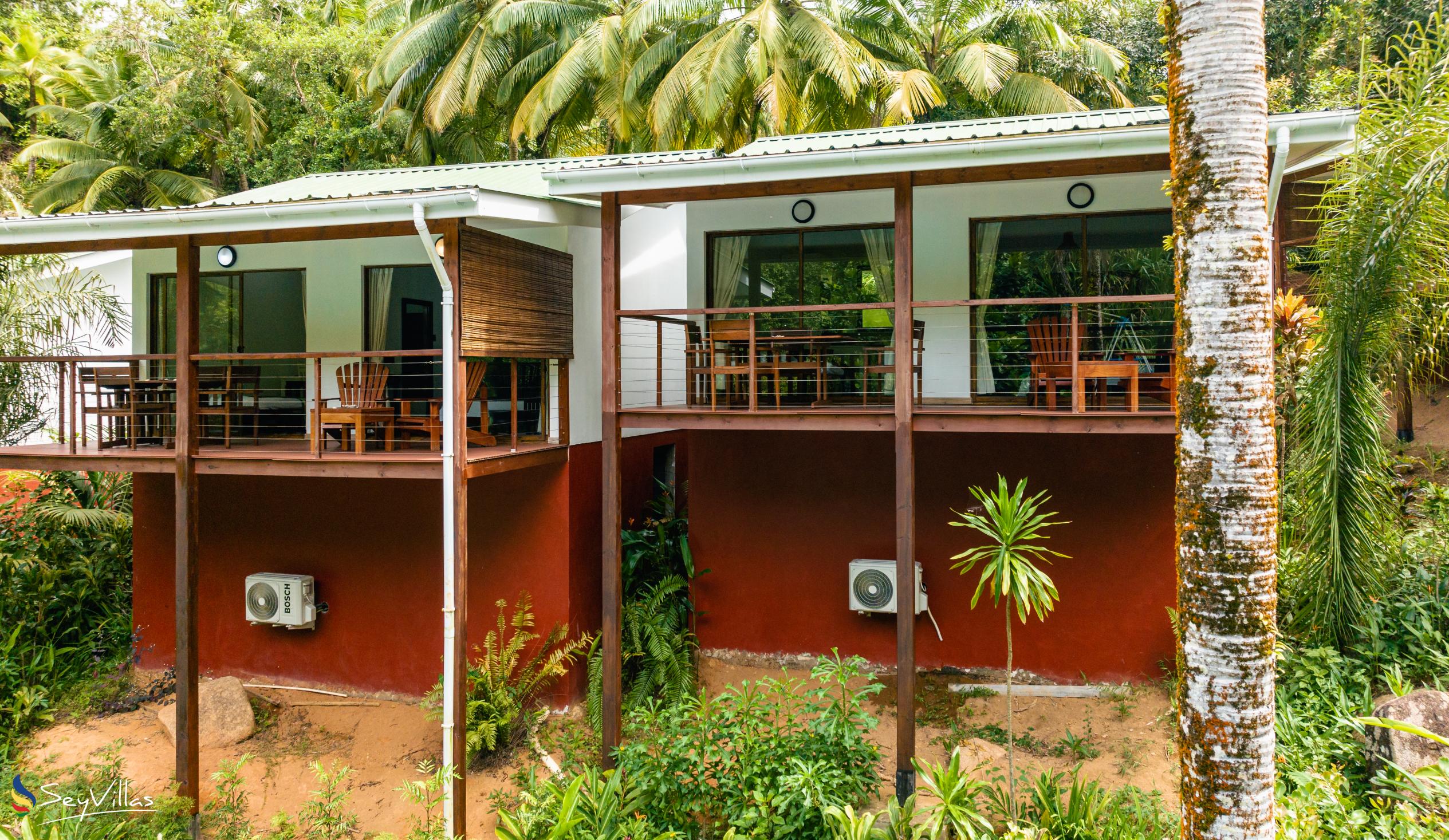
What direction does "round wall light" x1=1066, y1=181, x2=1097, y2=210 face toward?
toward the camera

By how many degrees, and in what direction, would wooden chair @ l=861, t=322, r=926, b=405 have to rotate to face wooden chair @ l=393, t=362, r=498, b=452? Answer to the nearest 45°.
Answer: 0° — it already faces it

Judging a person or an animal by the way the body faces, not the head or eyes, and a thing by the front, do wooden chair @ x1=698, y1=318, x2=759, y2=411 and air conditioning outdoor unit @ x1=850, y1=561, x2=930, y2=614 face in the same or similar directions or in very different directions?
very different directions

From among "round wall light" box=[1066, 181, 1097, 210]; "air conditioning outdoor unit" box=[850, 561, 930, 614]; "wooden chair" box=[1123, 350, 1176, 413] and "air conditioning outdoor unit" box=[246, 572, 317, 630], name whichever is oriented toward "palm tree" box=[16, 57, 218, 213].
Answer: the wooden chair

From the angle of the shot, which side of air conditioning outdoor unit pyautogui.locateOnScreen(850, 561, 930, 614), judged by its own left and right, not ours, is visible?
front

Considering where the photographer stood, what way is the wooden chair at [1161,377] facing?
facing to the left of the viewer

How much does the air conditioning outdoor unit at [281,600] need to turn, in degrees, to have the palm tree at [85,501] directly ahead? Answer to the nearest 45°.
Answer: approximately 90° to its right

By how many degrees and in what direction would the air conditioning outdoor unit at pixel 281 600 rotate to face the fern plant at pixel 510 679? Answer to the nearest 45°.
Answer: approximately 90° to its left

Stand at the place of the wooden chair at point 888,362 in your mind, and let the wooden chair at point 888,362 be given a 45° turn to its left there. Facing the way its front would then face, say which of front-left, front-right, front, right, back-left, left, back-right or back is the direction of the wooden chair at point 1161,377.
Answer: back-left

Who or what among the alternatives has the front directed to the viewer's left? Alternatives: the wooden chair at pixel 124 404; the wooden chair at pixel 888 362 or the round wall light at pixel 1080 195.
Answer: the wooden chair at pixel 888 362

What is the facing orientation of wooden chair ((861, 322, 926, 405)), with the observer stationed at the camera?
facing to the left of the viewer

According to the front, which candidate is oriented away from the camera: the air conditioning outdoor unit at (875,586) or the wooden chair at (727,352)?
the wooden chair
